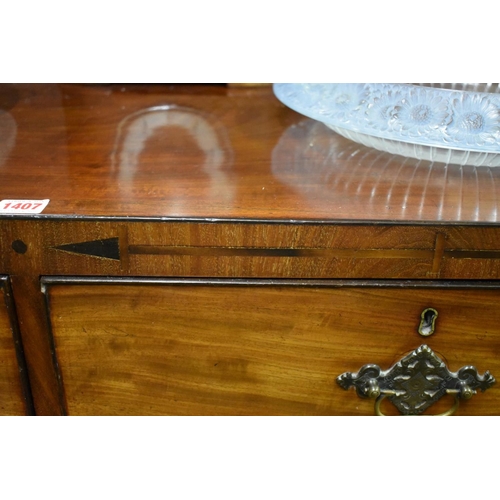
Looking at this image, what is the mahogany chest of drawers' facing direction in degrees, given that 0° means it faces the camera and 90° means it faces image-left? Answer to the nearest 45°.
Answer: approximately 0°
